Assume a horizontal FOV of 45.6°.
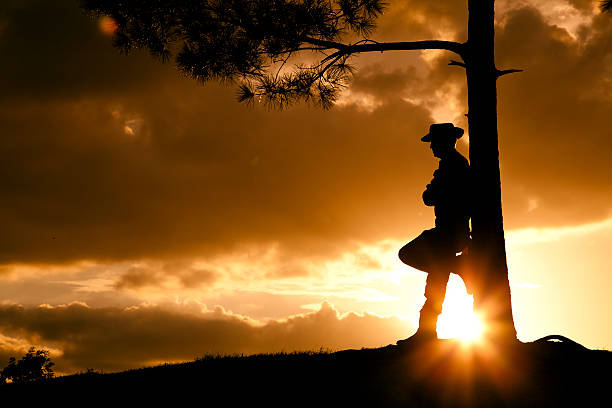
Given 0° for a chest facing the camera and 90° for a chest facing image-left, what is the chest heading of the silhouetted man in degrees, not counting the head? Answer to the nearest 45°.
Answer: approximately 90°

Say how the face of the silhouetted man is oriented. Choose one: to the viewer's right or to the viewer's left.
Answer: to the viewer's left

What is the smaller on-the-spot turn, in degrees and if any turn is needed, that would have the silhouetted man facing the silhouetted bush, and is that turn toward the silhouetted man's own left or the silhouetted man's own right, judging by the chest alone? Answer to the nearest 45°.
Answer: approximately 45° to the silhouetted man's own right
